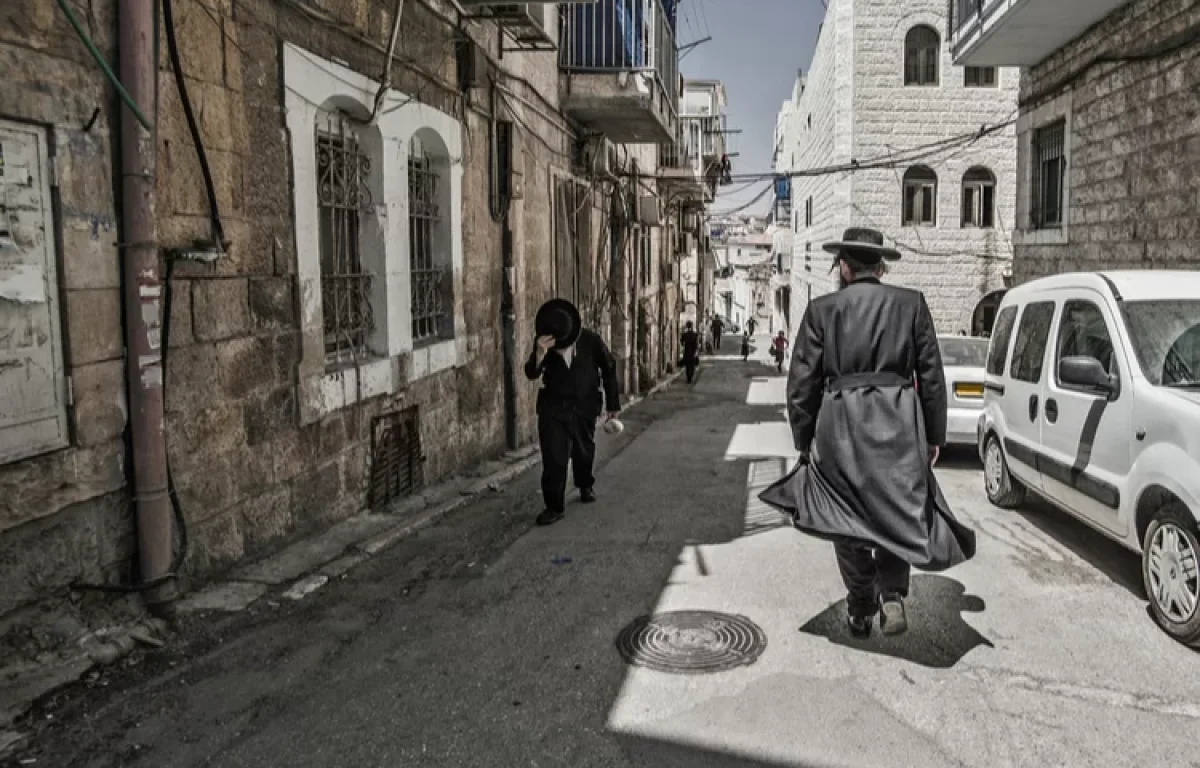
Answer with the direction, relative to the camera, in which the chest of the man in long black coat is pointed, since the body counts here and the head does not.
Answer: away from the camera

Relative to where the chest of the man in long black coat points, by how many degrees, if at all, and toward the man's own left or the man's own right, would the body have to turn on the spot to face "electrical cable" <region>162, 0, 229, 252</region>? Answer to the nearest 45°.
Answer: approximately 90° to the man's own left

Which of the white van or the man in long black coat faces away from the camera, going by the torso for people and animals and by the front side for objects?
the man in long black coat

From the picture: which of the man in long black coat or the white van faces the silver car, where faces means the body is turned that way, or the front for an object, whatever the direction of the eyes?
the man in long black coat

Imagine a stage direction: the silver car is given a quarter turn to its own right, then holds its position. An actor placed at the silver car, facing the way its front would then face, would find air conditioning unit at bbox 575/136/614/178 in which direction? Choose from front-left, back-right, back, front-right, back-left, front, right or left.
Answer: back-left

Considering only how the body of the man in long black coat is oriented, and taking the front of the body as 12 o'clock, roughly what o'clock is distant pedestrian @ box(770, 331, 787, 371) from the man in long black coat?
The distant pedestrian is roughly at 12 o'clock from the man in long black coat.

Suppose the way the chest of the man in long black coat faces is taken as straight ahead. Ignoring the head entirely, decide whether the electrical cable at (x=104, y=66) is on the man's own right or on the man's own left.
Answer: on the man's own left

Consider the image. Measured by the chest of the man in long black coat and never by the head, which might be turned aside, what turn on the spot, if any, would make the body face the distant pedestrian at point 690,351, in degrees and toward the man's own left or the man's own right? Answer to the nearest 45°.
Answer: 0° — they already face them

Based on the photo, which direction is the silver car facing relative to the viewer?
away from the camera

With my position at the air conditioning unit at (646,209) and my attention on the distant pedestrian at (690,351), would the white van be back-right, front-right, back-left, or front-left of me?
back-right

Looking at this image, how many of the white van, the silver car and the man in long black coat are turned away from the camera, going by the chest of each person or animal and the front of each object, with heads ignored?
2

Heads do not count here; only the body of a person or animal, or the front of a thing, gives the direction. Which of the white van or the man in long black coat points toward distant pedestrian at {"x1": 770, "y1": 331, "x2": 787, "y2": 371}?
the man in long black coat

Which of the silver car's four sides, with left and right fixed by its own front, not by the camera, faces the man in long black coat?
back

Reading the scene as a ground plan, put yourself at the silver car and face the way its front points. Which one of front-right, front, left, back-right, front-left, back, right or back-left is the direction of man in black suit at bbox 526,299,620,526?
back-left
